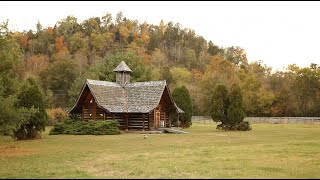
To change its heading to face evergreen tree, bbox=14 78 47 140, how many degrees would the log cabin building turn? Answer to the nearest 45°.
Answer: approximately 90° to its right
